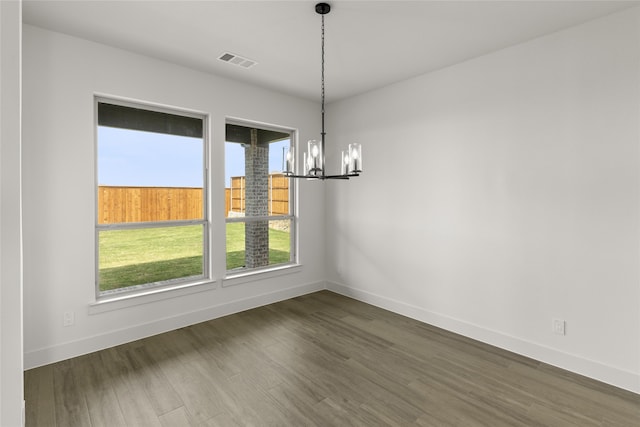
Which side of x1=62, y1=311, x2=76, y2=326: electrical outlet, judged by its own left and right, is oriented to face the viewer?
front

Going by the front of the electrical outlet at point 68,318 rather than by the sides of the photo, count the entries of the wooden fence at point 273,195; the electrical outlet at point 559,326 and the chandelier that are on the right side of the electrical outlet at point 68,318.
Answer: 0

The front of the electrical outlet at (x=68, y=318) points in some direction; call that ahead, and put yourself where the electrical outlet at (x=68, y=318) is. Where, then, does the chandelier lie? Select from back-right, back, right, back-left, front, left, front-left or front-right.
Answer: front-left

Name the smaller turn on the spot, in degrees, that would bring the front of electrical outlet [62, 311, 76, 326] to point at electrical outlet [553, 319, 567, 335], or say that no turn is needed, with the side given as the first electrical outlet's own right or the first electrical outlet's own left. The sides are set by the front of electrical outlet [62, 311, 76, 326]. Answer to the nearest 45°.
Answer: approximately 45° to the first electrical outlet's own left

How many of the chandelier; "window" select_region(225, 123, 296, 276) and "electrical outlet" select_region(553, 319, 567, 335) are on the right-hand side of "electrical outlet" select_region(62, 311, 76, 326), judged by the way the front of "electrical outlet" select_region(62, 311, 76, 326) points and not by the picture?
0

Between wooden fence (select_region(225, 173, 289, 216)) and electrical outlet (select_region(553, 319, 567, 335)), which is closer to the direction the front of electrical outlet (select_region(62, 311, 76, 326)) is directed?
the electrical outlet

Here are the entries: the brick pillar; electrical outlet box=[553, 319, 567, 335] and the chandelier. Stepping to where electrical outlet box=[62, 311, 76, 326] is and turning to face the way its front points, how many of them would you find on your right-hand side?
0
